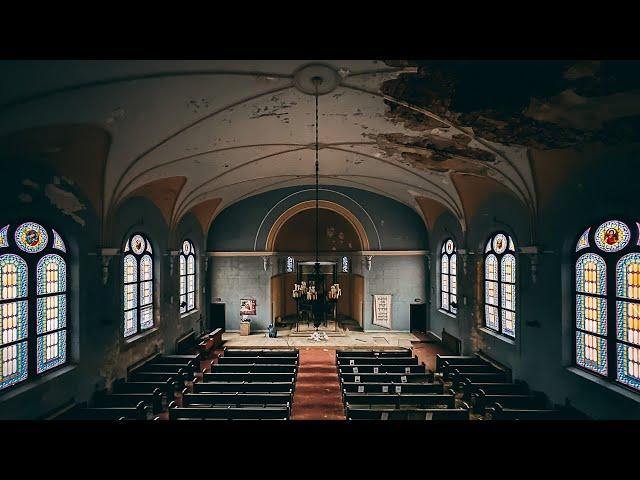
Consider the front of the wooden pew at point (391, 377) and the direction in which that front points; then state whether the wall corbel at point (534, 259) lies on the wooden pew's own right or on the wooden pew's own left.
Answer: on the wooden pew's own right

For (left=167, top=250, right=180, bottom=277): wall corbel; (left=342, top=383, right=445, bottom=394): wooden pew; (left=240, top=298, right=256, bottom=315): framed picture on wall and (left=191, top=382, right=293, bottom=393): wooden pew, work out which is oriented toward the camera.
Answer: the framed picture on wall

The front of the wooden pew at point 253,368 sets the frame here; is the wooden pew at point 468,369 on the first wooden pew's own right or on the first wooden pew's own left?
on the first wooden pew's own right

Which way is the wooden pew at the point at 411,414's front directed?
away from the camera

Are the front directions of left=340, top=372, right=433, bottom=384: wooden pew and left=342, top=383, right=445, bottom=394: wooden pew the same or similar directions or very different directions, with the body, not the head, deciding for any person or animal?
same or similar directions

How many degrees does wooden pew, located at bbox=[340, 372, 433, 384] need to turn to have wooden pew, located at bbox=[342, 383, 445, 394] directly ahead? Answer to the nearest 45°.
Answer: approximately 180°

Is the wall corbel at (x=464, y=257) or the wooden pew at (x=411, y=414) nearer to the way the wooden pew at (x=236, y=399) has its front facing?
the wall corbel

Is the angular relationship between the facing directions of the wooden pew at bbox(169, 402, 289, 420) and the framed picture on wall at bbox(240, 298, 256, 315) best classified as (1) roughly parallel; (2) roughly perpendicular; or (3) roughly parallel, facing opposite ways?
roughly parallel, facing opposite ways

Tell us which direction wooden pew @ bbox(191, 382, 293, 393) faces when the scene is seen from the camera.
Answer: facing away from the viewer

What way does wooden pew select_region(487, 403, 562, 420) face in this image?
away from the camera

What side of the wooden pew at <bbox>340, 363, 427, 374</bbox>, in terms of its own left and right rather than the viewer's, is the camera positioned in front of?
back

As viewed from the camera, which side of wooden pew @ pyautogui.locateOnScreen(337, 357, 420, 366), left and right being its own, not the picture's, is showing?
back

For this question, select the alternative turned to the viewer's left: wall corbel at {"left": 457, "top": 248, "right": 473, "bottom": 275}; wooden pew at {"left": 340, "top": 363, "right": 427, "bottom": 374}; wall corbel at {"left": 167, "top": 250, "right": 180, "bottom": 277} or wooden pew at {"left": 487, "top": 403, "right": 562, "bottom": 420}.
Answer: wall corbel at {"left": 457, "top": 248, "right": 473, "bottom": 275}

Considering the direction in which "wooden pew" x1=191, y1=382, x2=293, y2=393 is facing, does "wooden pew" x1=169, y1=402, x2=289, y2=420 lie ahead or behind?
behind

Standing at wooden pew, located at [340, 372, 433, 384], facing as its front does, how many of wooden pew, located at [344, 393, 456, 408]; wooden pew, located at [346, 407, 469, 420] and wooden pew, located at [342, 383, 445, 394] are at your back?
3

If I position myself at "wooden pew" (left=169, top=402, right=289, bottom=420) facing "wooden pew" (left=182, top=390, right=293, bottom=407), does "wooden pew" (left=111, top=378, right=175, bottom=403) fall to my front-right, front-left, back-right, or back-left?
front-left
